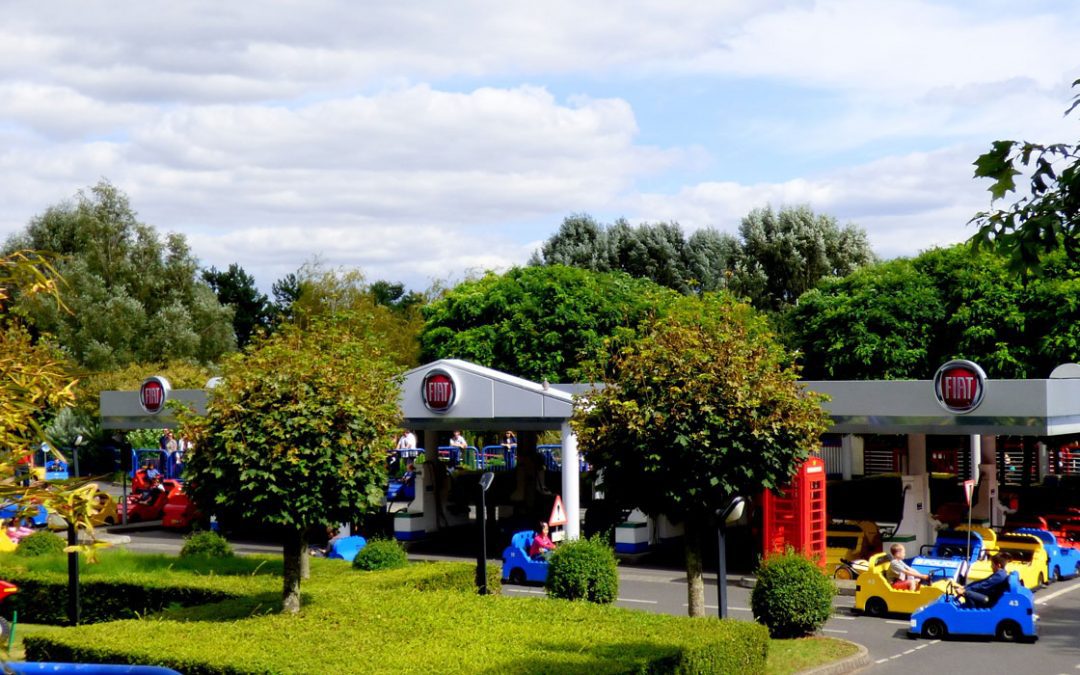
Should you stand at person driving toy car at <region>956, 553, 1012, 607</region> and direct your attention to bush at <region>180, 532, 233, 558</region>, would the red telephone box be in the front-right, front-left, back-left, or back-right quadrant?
front-right

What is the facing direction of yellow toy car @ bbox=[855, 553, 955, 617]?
to the viewer's right

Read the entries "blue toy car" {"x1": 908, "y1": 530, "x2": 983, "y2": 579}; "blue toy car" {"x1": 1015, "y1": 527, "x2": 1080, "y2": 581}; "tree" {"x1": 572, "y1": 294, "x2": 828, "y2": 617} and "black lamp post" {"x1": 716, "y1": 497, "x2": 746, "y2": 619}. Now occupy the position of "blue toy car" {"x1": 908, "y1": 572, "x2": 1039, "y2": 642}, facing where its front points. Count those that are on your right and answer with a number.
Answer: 2

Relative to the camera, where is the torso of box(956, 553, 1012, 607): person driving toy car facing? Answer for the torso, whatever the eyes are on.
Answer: to the viewer's left

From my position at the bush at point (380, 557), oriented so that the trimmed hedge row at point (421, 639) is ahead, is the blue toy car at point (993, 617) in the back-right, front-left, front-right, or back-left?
front-left
